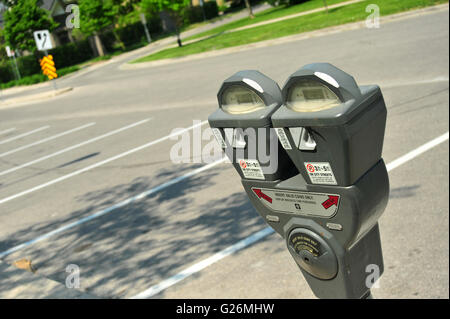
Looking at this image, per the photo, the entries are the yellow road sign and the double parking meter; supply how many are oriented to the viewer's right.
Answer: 0

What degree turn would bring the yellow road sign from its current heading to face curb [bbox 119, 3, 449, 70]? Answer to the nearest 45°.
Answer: approximately 135° to its left

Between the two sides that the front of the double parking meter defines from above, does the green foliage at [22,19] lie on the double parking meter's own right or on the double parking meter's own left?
on the double parking meter's own right

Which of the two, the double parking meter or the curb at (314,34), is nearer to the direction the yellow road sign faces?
the double parking meter

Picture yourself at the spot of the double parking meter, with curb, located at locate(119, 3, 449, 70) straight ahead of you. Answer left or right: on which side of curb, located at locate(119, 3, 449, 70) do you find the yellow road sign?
left

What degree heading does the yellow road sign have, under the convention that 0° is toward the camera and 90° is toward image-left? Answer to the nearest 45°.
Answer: approximately 0°

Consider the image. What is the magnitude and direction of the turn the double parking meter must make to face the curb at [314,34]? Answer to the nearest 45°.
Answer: approximately 135° to its right
